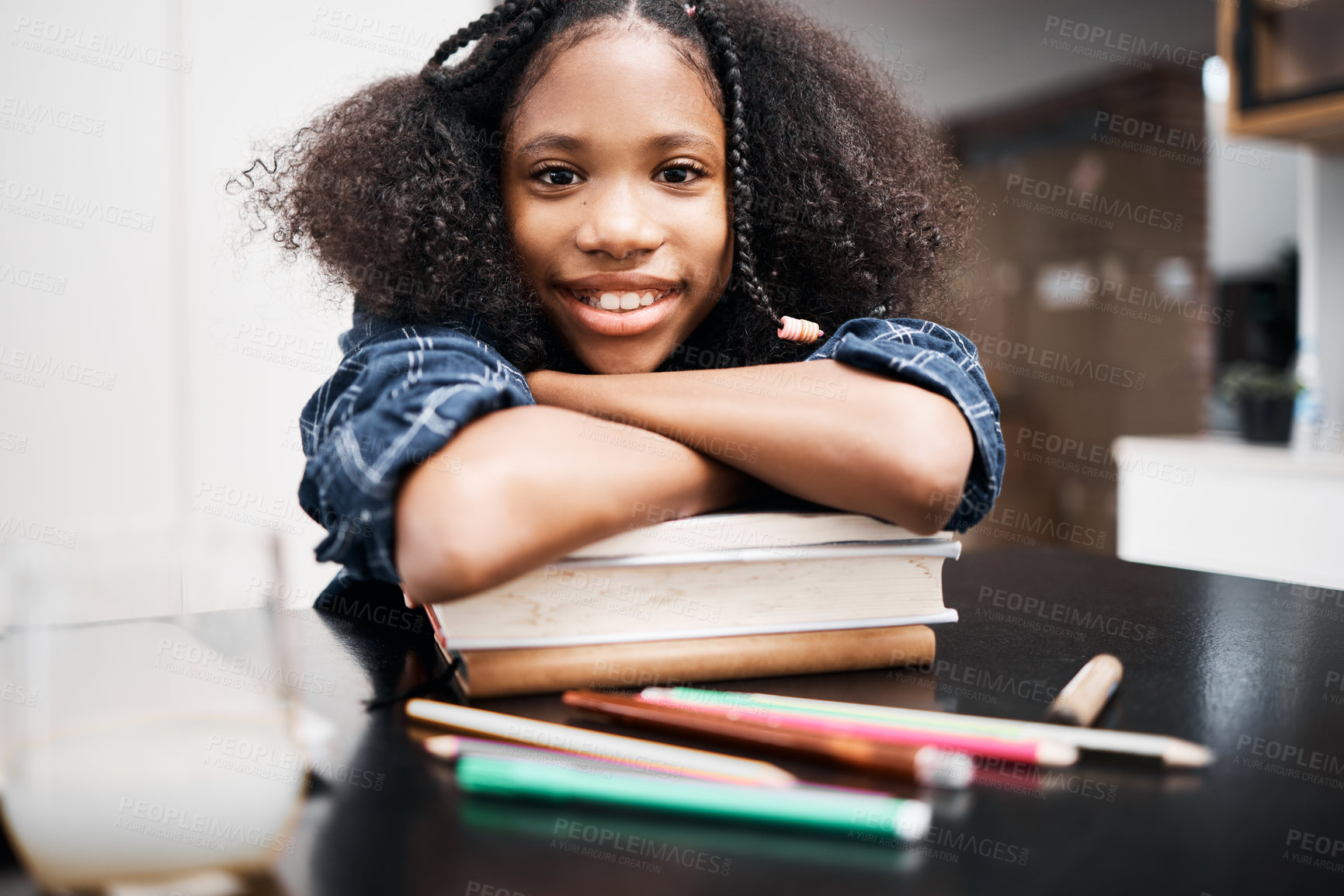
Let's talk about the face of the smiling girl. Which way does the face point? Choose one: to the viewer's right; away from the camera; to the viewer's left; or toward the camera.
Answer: toward the camera

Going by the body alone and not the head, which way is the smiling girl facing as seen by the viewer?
toward the camera
